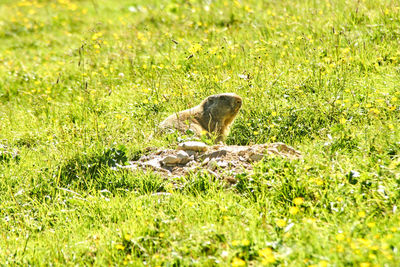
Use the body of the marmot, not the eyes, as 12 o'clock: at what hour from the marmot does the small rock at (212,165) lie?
The small rock is roughly at 3 o'clock from the marmot.

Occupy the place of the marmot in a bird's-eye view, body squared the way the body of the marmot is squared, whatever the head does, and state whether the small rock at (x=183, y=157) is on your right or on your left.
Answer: on your right

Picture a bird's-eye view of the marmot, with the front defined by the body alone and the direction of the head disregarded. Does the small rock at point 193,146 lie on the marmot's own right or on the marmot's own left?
on the marmot's own right

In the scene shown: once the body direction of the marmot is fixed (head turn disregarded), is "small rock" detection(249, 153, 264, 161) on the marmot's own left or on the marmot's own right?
on the marmot's own right

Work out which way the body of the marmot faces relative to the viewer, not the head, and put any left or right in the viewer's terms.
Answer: facing to the right of the viewer

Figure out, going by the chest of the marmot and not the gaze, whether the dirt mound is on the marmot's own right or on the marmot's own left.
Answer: on the marmot's own right
